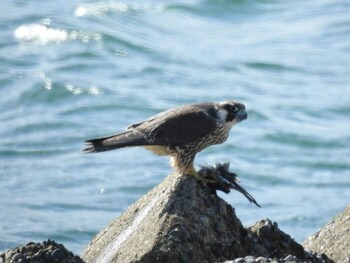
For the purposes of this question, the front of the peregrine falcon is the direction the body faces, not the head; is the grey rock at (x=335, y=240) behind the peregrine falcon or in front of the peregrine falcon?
in front

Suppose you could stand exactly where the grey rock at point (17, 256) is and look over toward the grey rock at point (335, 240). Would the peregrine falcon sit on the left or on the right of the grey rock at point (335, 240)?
left

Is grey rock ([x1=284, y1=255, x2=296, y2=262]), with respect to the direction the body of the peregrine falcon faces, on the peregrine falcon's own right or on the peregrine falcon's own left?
on the peregrine falcon's own right

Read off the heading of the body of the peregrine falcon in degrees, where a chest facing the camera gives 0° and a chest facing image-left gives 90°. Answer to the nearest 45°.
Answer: approximately 270°
